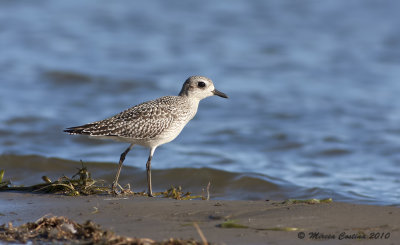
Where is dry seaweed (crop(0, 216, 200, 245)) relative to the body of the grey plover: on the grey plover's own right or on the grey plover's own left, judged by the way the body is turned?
on the grey plover's own right

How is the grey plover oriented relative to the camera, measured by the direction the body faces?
to the viewer's right
